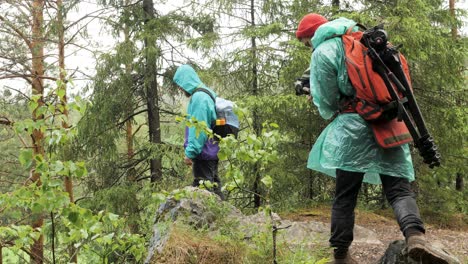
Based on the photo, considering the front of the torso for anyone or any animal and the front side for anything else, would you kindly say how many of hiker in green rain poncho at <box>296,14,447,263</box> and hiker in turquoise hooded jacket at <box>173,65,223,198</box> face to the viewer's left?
2

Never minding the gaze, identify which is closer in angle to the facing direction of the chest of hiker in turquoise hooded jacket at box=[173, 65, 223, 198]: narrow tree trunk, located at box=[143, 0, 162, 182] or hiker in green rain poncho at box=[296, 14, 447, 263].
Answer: the narrow tree trunk

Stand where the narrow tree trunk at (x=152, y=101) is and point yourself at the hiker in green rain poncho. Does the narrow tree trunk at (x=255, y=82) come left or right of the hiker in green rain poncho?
left

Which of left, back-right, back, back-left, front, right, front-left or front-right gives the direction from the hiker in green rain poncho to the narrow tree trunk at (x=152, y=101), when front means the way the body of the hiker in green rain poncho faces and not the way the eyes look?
front-right

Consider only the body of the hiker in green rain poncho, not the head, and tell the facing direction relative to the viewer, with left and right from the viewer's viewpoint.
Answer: facing to the left of the viewer

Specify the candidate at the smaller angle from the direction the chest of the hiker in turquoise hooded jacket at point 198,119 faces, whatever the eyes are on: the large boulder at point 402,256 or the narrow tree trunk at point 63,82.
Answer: the narrow tree trunk

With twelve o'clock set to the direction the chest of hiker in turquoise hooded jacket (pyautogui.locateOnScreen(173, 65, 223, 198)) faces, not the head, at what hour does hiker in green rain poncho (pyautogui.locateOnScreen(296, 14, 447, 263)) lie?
The hiker in green rain poncho is roughly at 8 o'clock from the hiker in turquoise hooded jacket.

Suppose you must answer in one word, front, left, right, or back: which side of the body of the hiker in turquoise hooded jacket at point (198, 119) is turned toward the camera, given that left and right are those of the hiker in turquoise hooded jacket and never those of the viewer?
left
